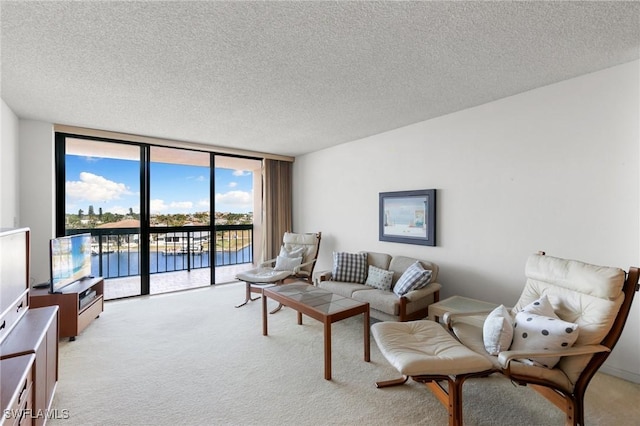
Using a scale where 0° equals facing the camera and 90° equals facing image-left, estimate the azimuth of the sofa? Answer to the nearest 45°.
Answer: approximately 45°

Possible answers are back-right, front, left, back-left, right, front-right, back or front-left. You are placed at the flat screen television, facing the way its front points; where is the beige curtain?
front-left

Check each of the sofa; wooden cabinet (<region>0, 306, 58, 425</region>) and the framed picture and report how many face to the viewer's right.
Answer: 1

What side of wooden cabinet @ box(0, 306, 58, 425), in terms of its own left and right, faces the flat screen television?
left

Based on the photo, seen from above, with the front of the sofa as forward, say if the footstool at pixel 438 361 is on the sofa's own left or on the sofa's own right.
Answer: on the sofa's own left

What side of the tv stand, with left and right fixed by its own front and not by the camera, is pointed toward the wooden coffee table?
front

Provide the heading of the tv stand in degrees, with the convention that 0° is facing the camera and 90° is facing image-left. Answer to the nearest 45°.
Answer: approximately 315°

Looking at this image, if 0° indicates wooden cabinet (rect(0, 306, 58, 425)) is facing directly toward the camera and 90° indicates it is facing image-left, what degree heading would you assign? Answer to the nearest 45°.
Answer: approximately 270°

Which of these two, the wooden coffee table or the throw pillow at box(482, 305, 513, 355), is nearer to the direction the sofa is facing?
the wooden coffee table

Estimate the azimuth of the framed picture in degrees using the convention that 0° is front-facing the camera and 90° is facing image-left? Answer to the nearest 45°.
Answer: approximately 45°

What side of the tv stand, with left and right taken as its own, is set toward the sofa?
front

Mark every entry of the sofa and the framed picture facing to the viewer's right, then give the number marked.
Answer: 0

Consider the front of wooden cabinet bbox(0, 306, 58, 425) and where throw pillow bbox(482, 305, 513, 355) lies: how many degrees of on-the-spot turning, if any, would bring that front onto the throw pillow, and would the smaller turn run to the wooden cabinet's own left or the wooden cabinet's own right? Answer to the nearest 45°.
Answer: approximately 45° to the wooden cabinet's own right

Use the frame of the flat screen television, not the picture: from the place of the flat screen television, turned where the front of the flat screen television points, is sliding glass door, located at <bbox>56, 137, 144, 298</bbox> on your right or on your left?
on your left

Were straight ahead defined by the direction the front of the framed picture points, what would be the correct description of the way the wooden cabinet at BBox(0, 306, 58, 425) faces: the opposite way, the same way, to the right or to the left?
the opposite way

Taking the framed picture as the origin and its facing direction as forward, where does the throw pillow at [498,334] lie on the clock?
The throw pillow is roughly at 10 o'clock from the framed picture.
